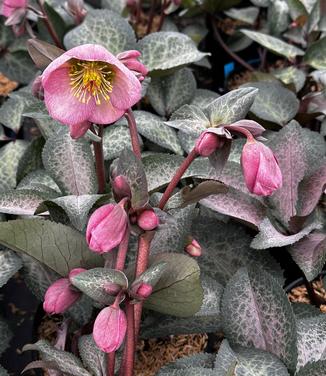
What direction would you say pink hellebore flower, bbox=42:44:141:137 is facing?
toward the camera
